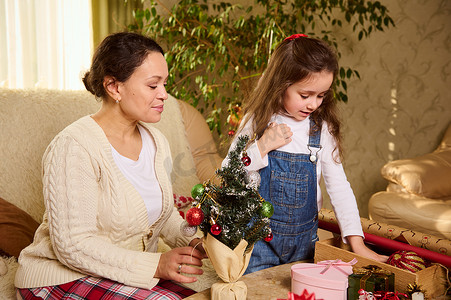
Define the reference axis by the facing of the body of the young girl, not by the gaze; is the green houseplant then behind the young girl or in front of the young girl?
behind

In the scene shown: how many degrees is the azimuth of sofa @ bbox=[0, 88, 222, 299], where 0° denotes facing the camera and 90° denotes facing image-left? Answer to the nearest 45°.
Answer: approximately 0°

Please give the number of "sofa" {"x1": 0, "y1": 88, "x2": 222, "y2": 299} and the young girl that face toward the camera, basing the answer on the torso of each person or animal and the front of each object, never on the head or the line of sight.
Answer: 2

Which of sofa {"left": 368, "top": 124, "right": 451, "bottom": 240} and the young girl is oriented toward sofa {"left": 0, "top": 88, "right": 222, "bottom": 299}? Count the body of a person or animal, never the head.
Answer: sofa {"left": 368, "top": 124, "right": 451, "bottom": 240}

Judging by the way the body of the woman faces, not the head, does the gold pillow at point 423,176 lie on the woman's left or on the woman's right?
on the woman's left

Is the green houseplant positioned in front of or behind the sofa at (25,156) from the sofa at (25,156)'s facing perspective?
behind

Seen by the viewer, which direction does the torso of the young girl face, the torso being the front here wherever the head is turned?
toward the camera

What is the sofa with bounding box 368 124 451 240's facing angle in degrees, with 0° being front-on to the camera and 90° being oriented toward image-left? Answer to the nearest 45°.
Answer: approximately 45°

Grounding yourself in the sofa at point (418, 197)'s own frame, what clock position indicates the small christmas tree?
The small christmas tree is roughly at 11 o'clock from the sofa.
